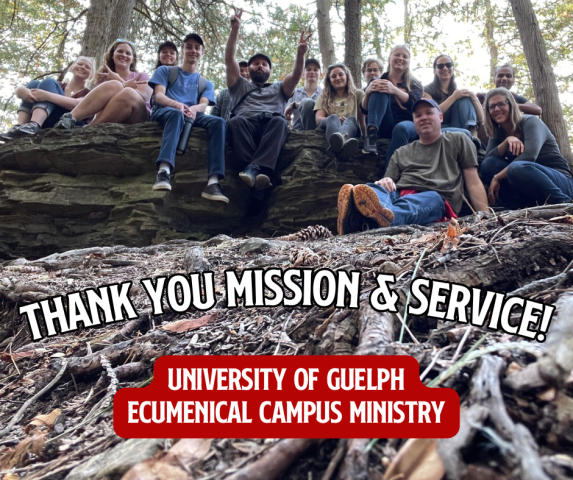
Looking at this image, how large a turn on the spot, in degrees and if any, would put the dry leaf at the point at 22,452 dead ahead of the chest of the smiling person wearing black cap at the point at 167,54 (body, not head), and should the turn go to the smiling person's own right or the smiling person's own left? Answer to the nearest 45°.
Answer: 0° — they already face it

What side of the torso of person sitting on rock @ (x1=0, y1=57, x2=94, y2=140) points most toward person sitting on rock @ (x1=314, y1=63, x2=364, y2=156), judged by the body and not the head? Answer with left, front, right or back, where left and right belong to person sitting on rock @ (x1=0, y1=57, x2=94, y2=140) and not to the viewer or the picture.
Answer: left

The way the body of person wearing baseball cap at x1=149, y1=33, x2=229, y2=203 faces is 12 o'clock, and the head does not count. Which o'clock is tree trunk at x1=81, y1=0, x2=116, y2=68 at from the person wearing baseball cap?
The tree trunk is roughly at 5 o'clock from the person wearing baseball cap.

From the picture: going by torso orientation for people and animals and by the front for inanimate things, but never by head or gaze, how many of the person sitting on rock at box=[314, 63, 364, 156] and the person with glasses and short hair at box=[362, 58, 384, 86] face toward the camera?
2

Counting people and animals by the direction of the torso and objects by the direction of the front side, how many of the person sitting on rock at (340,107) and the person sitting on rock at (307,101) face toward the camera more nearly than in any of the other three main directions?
2

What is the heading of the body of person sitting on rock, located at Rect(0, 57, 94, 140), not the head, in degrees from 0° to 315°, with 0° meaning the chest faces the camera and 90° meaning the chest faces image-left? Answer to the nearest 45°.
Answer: approximately 45°

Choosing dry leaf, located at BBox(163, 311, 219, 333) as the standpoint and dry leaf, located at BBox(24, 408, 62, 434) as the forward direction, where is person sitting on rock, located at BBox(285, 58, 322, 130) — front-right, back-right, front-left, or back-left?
back-right

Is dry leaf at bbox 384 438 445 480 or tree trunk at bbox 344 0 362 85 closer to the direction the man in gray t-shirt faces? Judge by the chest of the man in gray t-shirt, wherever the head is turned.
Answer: the dry leaf

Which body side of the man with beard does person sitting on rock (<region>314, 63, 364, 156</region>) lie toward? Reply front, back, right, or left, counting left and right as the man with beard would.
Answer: left

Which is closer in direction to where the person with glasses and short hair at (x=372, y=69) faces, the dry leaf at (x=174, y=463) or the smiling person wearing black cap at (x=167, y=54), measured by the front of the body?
the dry leaf
